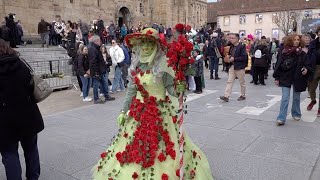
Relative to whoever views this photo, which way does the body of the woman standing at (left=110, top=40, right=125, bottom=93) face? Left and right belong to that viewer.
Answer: facing the viewer and to the left of the viewer

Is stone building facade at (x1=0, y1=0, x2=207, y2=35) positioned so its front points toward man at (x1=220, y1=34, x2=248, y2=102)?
yes

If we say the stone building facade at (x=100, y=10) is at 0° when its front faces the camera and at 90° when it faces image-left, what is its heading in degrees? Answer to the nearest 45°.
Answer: approximately 0°

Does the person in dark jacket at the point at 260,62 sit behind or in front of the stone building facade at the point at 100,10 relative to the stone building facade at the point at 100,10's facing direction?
in front

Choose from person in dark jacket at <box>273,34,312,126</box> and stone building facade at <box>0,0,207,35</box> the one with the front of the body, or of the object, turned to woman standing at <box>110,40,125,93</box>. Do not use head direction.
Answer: the stone building facade

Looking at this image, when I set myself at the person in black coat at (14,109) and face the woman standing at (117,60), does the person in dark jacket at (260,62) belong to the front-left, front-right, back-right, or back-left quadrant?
front-right

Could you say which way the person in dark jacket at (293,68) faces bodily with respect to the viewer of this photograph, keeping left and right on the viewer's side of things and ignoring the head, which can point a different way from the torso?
facing the viewer
